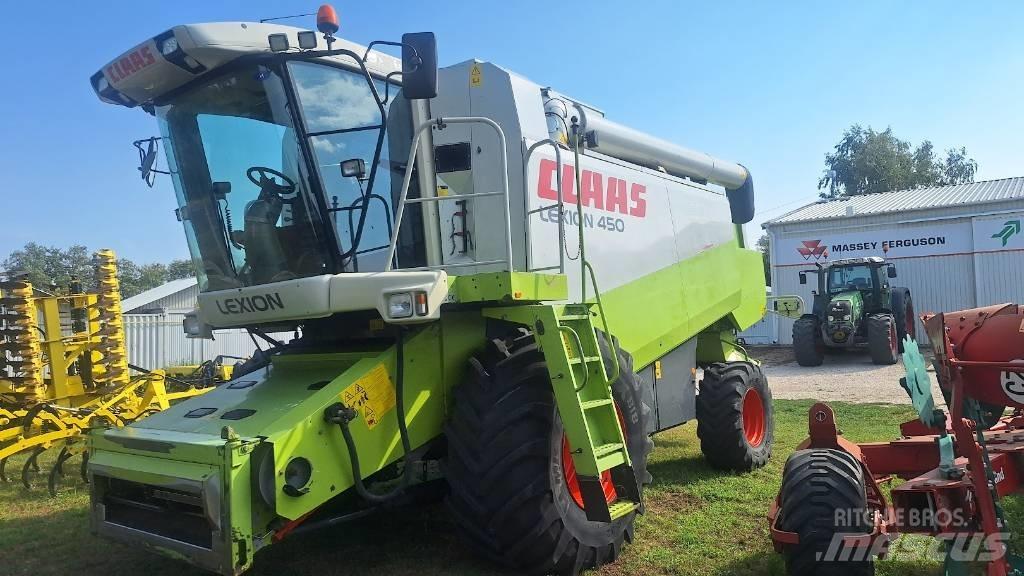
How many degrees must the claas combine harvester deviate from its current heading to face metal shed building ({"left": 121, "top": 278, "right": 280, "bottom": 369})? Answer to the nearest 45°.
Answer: approximately 90° to its right

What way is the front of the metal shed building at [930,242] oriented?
toward the camera

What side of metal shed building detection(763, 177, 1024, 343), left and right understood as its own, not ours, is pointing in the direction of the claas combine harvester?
front

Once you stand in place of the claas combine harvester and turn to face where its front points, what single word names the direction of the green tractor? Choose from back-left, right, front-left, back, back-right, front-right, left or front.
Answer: back

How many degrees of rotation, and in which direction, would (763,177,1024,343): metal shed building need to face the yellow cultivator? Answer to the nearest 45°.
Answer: approximately 45° to its right

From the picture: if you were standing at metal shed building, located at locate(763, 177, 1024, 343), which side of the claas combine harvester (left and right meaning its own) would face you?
back

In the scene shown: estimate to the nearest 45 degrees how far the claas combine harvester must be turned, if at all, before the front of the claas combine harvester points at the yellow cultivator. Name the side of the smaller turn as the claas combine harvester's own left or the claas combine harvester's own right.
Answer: approximately 90° to the claas combine harvester's own right

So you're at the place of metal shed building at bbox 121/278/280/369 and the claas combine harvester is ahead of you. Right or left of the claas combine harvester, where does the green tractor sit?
left

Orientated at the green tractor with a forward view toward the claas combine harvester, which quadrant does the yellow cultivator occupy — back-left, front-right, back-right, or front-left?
front-right

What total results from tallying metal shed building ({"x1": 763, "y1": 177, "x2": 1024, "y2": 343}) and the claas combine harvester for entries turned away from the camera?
0

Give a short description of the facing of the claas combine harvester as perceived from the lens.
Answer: facing the viewer and to the left of the viewer
